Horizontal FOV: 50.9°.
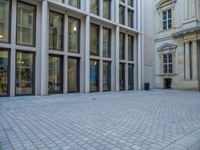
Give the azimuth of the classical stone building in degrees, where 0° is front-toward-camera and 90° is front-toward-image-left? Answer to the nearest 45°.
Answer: approximately 45°

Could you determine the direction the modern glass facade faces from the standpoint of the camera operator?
facing the viewer and to the right of the viewer

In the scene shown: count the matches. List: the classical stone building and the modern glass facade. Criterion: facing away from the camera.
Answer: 0

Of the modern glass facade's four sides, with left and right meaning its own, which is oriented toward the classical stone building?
left

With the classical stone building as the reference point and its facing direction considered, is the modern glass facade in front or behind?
in front
